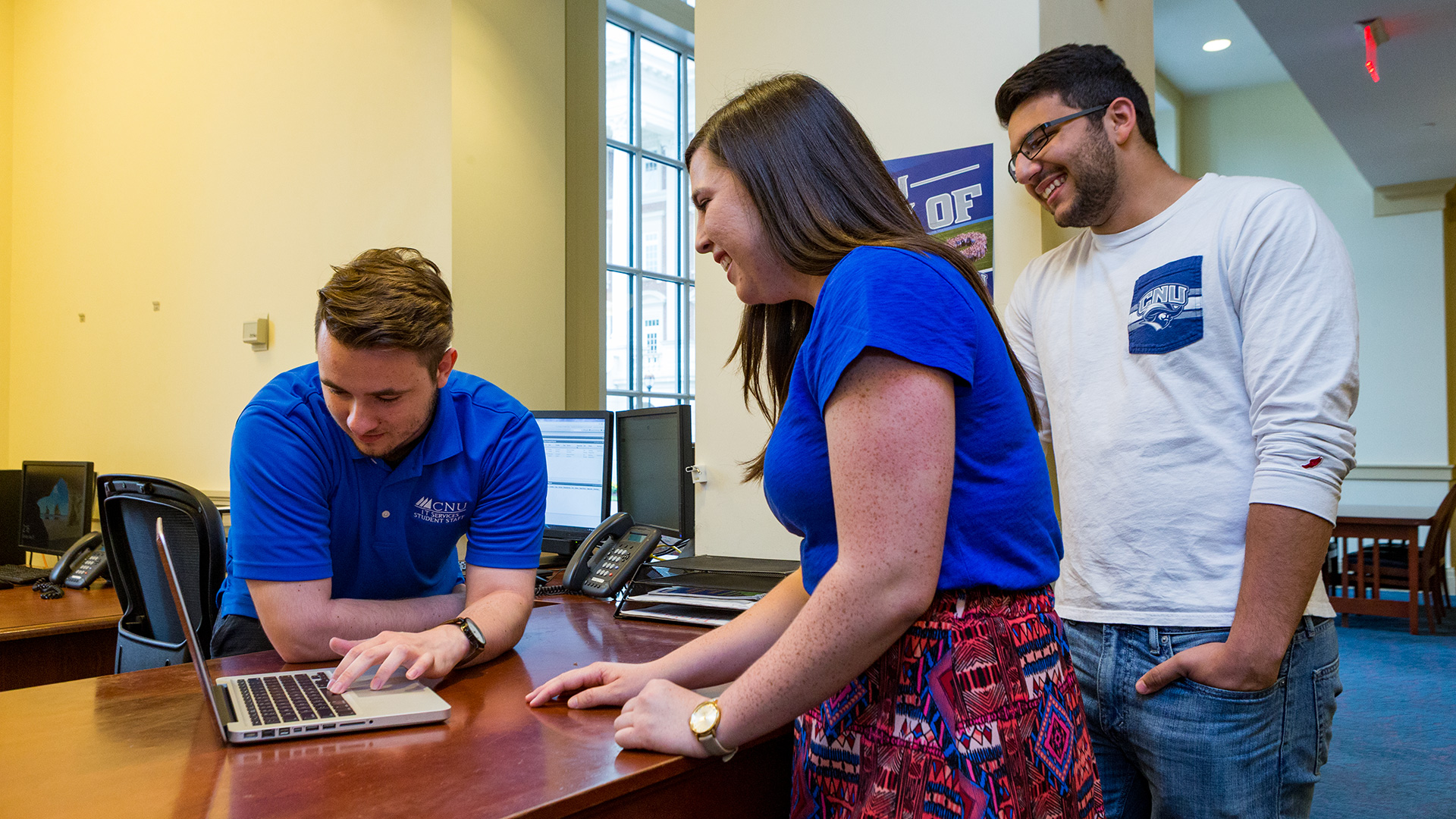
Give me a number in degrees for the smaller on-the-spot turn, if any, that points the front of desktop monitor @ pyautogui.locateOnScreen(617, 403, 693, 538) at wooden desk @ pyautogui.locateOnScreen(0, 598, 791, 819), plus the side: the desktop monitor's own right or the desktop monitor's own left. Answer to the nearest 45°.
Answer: approximately 45° to the desktop monitor's own left

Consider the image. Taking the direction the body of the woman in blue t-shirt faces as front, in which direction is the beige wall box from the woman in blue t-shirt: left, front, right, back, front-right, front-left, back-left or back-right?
front-right

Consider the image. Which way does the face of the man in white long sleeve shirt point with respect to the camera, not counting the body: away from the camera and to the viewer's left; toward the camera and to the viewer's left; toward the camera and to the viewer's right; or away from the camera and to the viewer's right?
toward the camera and to the viewer's left

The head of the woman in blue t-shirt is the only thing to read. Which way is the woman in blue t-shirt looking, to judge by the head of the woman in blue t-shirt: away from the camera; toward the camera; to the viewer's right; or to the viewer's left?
to the viewer's left

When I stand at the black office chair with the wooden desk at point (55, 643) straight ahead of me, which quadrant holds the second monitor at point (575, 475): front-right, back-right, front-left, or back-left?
back-right

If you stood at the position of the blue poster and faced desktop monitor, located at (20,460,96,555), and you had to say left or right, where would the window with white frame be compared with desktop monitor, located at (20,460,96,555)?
right

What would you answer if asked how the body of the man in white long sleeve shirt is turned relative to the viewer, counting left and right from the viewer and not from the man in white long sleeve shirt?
facing the viewer and to the left of the viewer

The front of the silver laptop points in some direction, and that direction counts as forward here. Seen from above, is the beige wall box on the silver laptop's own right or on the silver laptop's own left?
on the silver laptop's own left

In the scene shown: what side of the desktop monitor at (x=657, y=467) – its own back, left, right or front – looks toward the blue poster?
left

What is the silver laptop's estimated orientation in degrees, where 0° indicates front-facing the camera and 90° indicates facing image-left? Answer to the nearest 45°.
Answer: approximately 270°

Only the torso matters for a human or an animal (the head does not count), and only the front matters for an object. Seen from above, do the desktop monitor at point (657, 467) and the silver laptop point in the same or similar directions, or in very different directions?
very different directions
